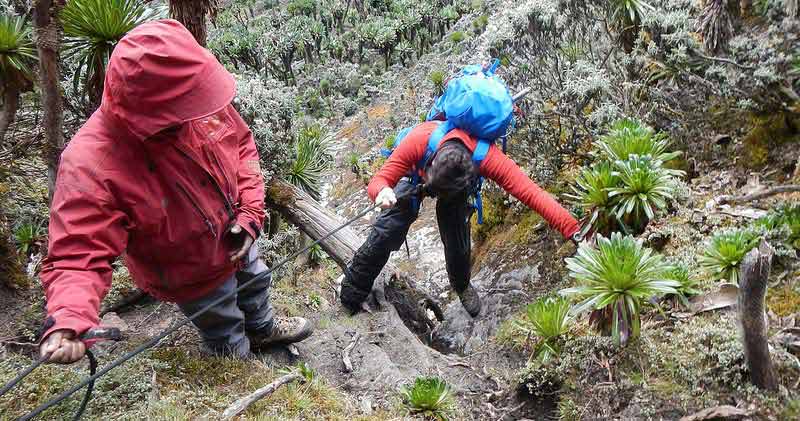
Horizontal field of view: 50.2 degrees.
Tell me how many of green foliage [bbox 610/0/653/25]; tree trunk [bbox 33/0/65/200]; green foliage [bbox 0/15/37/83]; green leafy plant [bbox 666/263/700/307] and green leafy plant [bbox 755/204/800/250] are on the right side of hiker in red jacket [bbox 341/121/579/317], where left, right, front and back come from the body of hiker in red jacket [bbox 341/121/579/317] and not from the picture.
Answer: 2

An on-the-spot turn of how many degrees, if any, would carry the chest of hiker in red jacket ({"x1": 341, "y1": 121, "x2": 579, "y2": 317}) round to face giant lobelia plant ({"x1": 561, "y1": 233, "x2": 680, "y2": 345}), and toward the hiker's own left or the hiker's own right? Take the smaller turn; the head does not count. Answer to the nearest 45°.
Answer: approximately 45° to the hiker's own left

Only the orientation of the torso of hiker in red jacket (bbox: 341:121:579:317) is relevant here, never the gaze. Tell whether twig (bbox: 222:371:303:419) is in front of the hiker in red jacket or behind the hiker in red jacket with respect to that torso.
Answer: in front

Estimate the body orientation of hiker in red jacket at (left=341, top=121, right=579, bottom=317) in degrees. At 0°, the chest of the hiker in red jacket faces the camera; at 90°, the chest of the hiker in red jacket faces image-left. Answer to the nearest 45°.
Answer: approximately 0°

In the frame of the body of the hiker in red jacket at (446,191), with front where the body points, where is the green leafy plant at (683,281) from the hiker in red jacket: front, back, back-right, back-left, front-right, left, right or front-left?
front-left

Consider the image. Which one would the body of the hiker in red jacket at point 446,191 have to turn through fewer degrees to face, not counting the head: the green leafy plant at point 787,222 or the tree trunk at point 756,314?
the tree trunk

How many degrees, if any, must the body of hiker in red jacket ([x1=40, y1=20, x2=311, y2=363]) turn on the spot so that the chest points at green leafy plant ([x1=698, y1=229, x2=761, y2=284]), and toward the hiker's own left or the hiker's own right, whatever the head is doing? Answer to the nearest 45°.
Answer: approximately 45° to the hiker's own left

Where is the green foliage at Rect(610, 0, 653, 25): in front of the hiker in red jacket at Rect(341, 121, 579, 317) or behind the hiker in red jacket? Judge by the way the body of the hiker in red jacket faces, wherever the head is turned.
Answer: behind

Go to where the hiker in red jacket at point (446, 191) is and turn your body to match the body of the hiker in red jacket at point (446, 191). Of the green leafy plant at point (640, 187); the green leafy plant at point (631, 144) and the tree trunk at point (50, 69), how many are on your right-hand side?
1

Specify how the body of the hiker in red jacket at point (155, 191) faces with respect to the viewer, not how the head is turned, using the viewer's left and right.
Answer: facing the viewer and to the right of the viewer

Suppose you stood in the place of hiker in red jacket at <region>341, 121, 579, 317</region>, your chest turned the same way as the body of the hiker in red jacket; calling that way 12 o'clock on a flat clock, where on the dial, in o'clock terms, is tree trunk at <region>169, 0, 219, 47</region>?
The tree trunk is roughly at 4 o'clock from the hiker in red jacket.

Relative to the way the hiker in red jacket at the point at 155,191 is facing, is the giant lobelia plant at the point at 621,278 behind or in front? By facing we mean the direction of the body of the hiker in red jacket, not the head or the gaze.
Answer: in front

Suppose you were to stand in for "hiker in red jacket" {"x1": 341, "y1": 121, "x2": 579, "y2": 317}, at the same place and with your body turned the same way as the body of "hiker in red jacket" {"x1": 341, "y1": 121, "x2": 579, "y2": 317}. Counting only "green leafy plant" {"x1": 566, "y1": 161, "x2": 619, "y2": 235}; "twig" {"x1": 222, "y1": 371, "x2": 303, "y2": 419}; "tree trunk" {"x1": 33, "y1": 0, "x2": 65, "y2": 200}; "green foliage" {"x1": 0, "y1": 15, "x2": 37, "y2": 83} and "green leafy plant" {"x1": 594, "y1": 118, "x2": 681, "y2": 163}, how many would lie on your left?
2
